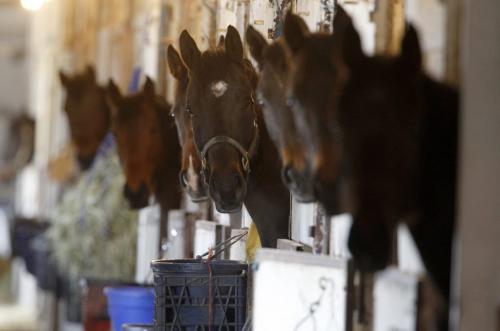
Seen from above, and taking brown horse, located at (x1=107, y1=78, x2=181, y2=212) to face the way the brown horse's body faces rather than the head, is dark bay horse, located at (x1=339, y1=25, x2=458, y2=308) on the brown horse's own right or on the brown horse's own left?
on the brown horse's own left

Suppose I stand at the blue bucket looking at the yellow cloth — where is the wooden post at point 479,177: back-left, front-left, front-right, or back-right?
front-right

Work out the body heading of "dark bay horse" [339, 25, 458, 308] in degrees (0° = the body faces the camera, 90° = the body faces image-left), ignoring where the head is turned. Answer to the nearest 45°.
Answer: approximately 45°

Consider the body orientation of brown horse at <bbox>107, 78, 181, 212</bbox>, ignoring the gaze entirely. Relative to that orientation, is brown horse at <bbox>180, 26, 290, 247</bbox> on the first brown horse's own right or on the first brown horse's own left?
on the first brown horse's own left

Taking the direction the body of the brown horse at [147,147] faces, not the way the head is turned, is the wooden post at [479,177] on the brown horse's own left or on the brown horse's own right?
on the brown horse's own left

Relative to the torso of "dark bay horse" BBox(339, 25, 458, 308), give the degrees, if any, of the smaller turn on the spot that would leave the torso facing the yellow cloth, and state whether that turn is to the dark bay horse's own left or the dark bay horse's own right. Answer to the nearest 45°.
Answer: approximately 135° to the dark bay horse's own right

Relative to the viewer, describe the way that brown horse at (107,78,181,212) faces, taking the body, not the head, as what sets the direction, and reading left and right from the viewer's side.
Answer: facing the viewer and to the left of the viewer

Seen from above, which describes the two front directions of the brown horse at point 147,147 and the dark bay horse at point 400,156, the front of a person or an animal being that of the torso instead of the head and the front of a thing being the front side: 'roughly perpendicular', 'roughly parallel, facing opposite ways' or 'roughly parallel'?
roughly parallel

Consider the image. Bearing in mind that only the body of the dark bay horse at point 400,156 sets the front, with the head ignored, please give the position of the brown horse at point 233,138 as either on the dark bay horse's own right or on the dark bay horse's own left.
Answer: on the dark bay horse's own right

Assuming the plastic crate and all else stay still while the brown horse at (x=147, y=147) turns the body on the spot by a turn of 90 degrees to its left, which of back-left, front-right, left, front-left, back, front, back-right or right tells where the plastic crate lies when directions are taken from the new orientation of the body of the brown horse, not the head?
front-right

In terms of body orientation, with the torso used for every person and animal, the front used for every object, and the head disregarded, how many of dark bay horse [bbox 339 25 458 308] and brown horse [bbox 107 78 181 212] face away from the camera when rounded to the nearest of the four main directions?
0
